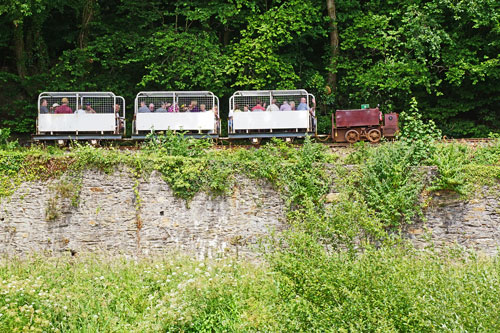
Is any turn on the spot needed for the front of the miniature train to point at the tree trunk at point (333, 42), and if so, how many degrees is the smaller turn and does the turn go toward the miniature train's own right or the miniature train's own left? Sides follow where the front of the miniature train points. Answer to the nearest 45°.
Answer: approximately 45° to the miniature train's own left

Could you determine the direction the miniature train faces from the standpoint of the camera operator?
facing to the right of the viewer

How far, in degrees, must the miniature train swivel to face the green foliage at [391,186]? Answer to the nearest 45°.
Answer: approximately 45° to its right

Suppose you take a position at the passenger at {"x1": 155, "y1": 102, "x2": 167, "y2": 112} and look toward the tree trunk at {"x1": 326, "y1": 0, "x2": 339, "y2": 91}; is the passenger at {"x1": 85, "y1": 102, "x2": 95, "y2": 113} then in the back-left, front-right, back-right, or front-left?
back-left

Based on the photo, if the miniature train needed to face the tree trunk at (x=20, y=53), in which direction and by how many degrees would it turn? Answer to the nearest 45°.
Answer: approximately 135° to its left

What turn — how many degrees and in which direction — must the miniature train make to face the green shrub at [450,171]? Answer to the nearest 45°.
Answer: approximately 45° to its right

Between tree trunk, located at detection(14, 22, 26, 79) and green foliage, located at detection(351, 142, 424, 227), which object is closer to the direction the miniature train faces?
the green foliage

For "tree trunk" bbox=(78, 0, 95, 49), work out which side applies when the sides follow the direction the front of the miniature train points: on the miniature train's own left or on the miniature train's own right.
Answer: on the miniature train's own left
